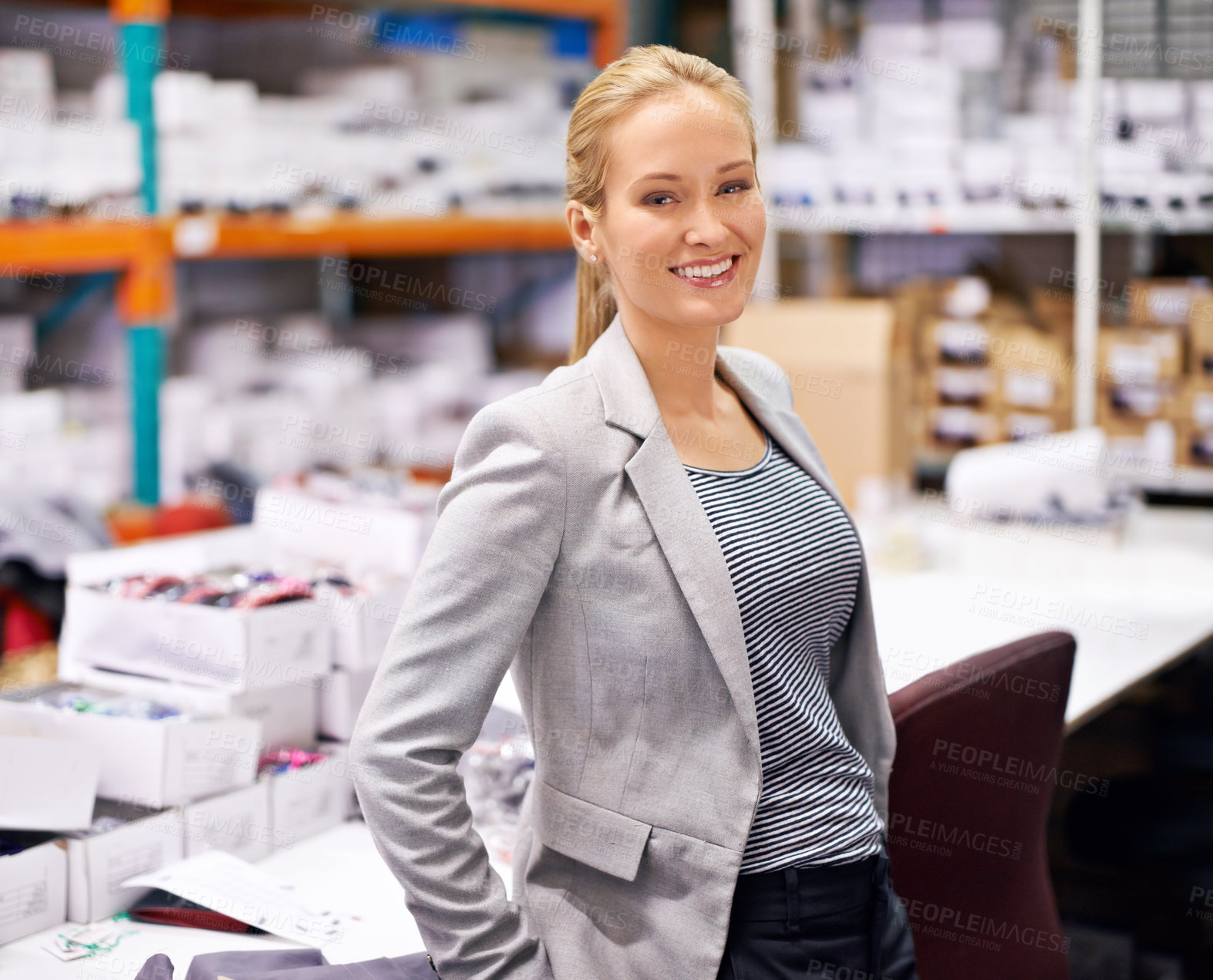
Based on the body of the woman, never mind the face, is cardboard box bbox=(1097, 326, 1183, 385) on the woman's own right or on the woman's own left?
on the woman's own left

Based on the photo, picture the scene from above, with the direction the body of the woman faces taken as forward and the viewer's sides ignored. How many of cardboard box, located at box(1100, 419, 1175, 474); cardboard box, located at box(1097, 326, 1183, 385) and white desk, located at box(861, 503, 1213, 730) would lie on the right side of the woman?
0

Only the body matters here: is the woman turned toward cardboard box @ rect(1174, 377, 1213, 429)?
no

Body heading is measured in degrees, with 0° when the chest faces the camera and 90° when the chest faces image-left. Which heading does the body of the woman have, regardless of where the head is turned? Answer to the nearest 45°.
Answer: approximately 315°
